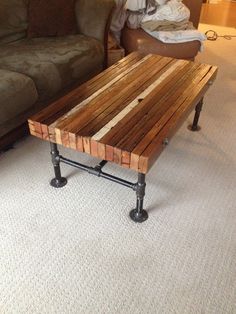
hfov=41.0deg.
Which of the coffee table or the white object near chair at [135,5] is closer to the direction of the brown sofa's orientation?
the coffee table

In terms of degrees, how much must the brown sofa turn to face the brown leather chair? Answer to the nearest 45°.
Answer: approximately 90° to its left

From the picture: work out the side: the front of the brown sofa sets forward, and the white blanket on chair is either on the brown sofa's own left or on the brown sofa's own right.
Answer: on the brown sofa's own left

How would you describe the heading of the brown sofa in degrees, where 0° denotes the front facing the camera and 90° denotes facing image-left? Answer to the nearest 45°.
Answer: approximately 315°

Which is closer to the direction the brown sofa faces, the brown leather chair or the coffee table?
the coffee table

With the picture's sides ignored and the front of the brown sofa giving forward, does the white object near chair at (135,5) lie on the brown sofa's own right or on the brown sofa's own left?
on the brown sofa's own left

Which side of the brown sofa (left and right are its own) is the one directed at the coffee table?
front
